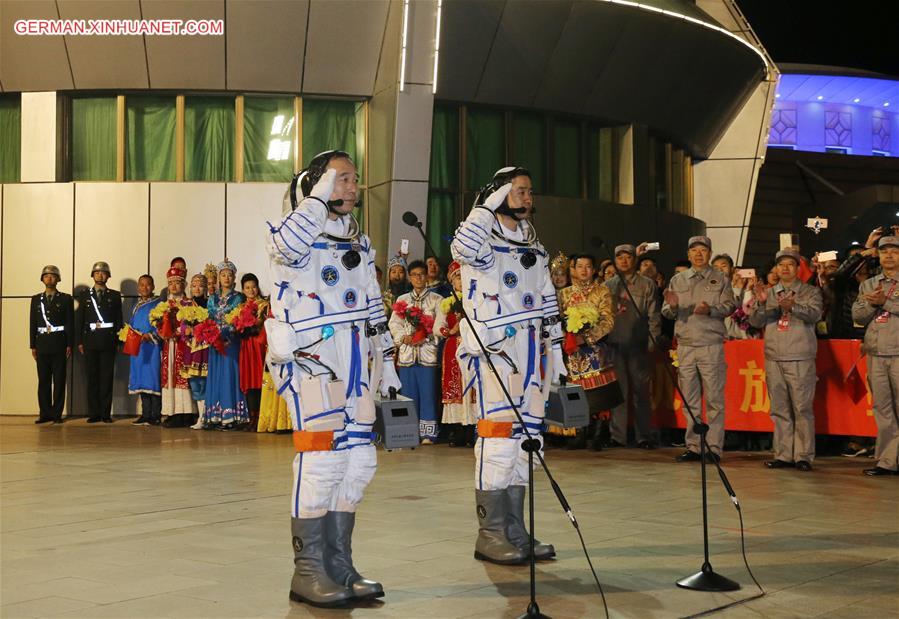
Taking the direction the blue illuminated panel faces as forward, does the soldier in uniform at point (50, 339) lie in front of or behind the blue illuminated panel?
in front

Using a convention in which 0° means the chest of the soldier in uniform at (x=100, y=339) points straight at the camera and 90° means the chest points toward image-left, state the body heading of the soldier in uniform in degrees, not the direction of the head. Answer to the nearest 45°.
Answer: approximately 0°

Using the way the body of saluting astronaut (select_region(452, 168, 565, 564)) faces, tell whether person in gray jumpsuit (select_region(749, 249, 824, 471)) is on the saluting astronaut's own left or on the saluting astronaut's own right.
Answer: on the saluting astronaut's own left

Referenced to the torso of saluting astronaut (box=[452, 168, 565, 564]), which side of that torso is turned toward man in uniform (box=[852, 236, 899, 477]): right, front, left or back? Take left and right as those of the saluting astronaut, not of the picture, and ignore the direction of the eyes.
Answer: left

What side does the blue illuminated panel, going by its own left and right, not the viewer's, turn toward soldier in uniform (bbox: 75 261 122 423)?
front

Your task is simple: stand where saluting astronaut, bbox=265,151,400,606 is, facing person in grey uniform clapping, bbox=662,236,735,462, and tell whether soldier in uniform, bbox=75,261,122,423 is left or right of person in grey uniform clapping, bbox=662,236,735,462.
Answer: left

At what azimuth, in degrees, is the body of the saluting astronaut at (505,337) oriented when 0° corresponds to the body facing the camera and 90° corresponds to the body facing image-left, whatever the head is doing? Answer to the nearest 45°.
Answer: approximately 315°

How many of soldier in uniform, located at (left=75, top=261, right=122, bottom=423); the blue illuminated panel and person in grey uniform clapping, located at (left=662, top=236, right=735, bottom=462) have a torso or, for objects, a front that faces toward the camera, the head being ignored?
3
